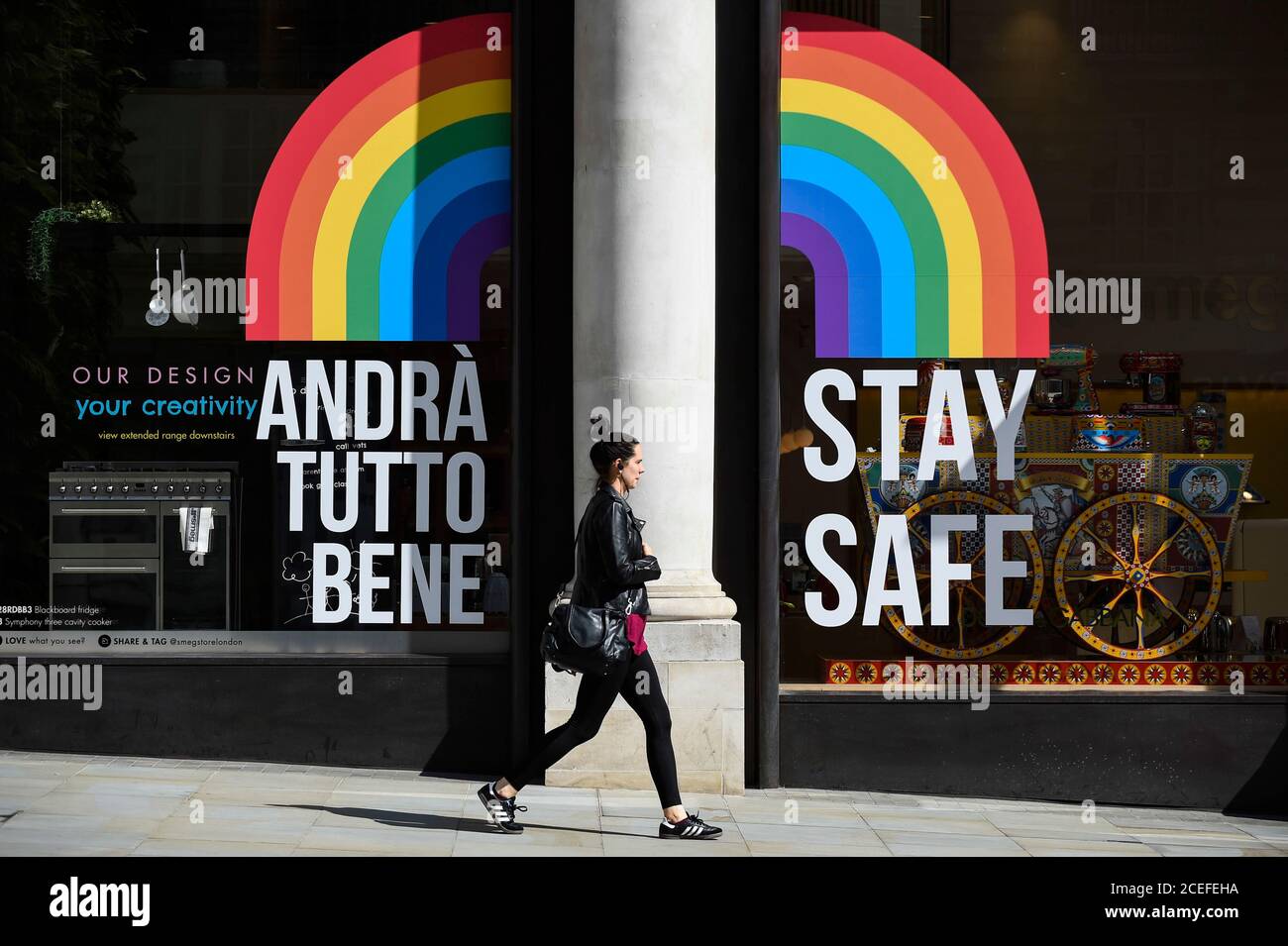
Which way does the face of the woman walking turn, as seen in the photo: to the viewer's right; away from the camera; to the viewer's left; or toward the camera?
to the viewer's right

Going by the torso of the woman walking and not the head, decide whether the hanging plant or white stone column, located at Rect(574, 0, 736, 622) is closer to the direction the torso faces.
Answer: the white stone column

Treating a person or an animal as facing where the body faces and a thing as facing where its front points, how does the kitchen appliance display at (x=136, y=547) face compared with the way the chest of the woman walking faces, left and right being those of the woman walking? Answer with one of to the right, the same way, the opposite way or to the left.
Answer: to the right

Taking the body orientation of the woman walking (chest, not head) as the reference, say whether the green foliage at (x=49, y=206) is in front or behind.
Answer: behind

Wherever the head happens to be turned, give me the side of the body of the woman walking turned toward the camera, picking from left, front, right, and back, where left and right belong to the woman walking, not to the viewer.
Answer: right

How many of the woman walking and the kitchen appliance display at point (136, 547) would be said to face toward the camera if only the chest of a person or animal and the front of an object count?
1

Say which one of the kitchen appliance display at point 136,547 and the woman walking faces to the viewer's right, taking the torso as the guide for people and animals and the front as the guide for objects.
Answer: the woman walking

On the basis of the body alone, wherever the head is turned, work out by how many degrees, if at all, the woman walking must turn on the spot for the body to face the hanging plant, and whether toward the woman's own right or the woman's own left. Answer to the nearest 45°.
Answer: approximately 135° to the woman's own left

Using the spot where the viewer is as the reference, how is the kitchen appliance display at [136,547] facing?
facing the viewer

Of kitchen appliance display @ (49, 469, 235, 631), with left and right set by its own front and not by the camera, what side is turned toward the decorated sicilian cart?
left

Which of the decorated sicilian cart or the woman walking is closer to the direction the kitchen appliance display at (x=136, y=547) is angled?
the woman walking
